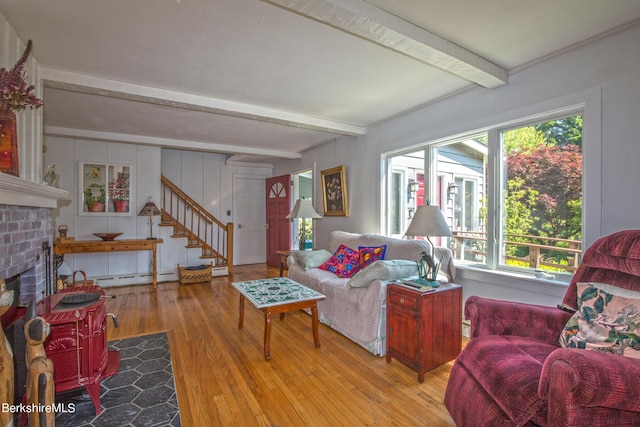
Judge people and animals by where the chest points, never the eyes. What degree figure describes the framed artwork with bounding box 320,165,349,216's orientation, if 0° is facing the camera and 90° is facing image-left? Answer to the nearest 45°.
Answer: approximately 45°

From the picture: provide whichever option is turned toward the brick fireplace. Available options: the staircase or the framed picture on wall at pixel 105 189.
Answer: the framed picture on wall

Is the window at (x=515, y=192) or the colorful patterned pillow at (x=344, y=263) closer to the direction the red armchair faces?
the colorful patterned pillow

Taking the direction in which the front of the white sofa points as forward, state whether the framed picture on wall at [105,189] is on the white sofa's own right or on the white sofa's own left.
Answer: on the white sofa's own right

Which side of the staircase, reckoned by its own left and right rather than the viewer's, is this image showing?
right

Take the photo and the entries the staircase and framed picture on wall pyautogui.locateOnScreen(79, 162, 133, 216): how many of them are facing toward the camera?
1

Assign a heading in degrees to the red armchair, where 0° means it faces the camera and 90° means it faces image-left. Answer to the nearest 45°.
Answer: approximately 45°

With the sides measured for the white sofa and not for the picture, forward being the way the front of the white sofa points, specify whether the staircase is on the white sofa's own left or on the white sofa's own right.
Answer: on the white sofa's own right

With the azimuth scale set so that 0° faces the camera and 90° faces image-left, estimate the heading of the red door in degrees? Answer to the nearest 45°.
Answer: approximately 45°

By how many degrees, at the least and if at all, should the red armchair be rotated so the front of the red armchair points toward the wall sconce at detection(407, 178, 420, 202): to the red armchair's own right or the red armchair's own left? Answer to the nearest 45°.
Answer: approximately 90° to the red armchair's own right

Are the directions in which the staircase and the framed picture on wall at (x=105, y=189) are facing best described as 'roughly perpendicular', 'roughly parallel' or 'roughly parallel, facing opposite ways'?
roughly perpendicular

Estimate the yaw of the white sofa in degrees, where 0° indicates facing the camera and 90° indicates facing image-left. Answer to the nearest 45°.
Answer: approximately 45°

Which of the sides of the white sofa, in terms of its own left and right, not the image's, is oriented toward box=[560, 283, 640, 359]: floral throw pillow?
left
